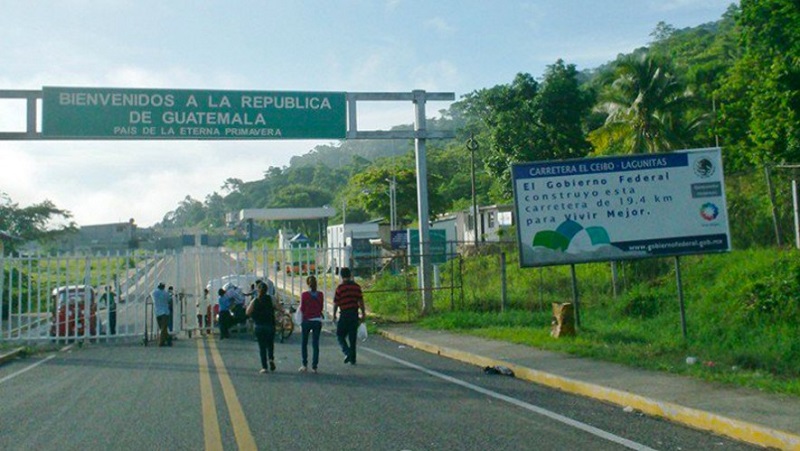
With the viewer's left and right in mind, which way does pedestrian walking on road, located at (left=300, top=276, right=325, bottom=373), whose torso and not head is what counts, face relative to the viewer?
facing away from the viewer

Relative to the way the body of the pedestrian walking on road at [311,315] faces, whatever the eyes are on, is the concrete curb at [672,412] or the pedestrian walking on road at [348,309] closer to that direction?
the pedestrian walking on road

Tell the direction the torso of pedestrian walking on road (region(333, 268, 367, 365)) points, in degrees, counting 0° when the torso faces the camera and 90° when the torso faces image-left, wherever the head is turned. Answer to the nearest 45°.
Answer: approximately 180°

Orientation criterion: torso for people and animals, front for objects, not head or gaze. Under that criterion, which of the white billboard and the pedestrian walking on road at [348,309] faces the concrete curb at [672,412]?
the white billboard

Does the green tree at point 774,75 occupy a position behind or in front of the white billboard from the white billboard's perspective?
behind

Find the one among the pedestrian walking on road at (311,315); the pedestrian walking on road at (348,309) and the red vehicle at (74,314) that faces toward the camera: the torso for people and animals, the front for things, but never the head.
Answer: the red vehicle

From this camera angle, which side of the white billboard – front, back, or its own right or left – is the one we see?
front

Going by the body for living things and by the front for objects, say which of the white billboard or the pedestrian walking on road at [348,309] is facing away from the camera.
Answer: the pedestrian walking on road

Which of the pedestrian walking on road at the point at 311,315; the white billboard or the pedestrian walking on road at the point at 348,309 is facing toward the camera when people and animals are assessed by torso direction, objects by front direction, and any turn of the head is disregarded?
the white billboard

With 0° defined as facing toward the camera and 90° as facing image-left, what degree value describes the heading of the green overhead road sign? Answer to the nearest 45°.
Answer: approximately 0°

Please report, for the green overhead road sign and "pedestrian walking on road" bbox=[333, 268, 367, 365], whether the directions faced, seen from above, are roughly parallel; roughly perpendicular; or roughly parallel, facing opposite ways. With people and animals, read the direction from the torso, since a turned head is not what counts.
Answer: roughly parallel, facing opposite ways

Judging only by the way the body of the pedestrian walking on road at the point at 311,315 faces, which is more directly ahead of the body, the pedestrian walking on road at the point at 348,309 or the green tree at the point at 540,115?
the green tree

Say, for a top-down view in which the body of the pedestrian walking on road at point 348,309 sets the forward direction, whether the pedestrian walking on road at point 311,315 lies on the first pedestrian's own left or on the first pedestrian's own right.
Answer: on the first pedestrian's own left

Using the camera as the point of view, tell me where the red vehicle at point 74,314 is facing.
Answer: facing the viewer
